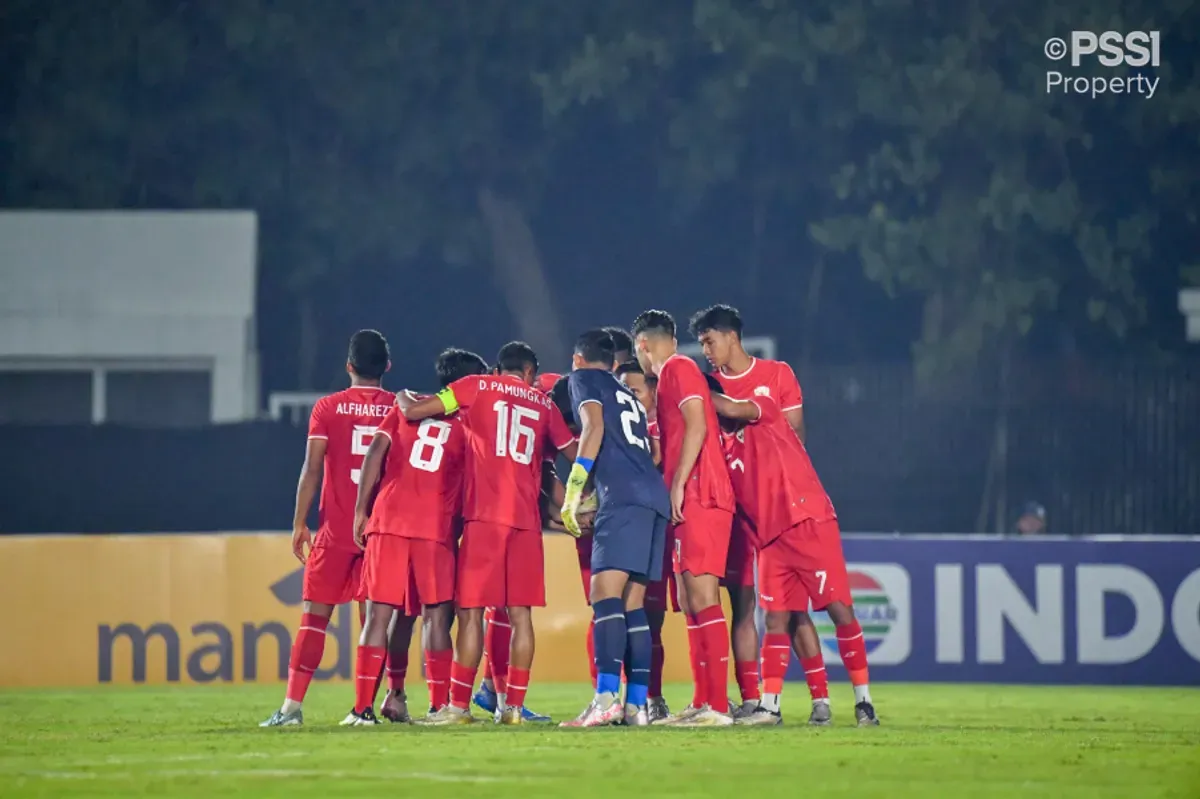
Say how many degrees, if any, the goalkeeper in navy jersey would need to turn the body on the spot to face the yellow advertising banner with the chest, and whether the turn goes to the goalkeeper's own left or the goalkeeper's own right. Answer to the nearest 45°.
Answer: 0° — they already face it

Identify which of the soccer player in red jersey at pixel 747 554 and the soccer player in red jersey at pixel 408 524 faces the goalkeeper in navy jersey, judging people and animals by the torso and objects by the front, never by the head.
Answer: the soccer player in red jersey at pixel 747 554

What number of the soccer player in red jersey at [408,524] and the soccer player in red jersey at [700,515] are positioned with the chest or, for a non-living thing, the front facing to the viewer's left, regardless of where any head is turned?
1

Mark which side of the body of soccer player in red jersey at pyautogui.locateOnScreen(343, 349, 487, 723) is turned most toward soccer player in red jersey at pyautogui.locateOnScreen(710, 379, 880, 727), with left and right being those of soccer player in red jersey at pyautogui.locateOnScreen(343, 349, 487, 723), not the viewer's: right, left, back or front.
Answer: right

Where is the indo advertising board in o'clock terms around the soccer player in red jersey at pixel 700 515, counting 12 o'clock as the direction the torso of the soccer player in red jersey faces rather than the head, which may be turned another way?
The indo advertising board is roughly at 4 o'clock from the soccer player in red jersey.

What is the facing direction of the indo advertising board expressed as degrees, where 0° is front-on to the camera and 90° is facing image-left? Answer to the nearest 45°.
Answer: approximately 0°

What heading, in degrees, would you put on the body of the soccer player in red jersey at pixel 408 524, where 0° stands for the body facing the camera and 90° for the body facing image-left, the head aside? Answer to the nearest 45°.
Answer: approximately 180°

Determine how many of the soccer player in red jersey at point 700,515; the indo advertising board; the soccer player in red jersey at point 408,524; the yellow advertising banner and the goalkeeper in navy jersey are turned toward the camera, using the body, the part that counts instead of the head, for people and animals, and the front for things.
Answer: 2

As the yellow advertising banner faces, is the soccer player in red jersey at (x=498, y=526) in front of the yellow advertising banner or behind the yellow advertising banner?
in front

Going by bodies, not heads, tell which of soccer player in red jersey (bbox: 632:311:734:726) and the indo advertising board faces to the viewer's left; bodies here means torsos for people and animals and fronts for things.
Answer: the soccer player in red jersey

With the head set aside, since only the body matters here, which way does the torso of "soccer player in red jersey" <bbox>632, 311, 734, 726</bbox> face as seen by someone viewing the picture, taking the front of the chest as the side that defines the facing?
to the viewer's left

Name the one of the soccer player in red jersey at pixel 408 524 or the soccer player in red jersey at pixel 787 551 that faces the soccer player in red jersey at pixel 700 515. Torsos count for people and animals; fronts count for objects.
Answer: the soccer player in red jersey at pixel 787 551

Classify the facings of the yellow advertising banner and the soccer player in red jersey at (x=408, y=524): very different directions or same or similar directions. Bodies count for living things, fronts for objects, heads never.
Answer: very different directions

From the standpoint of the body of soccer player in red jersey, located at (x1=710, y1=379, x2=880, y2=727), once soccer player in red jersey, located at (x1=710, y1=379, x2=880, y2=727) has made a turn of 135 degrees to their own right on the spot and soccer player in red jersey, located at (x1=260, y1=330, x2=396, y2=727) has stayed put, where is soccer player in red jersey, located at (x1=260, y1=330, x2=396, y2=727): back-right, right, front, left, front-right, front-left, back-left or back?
left

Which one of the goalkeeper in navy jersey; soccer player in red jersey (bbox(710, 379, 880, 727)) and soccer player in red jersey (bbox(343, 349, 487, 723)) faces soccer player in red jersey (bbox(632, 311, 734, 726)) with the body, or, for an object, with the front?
soccer player in red jersey (bbox(710, 379, 880, 727))

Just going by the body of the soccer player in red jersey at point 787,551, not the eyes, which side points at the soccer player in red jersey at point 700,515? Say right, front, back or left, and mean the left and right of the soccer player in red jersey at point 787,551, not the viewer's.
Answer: front

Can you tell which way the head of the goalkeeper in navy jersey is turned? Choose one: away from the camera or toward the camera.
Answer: away from the camera

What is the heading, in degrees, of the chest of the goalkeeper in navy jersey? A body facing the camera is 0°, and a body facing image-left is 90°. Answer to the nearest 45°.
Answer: approximately 135°

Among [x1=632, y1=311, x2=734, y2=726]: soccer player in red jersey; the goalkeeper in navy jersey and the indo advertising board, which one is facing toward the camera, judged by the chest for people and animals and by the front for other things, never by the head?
the indo advertising board
